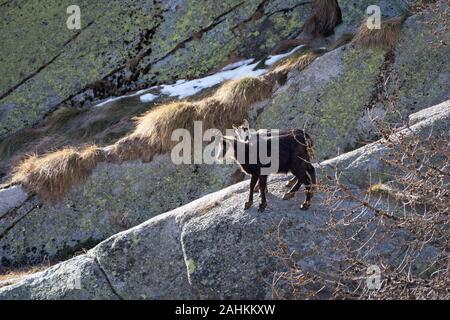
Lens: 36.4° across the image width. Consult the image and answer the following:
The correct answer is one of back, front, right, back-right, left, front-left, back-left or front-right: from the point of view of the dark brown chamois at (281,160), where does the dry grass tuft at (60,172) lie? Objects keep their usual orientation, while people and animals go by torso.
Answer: front-right

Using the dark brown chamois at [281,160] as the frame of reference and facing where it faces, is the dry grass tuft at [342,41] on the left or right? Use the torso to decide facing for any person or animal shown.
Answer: on its right

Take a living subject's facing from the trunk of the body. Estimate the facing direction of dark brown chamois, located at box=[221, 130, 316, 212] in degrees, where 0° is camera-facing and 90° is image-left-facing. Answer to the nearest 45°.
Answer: approximately 90°

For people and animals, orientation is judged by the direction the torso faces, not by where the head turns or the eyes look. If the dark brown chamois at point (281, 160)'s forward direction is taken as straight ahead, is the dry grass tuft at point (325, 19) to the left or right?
on its right

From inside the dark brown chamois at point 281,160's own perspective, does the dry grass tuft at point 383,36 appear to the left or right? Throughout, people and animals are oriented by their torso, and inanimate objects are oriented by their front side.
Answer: on its right

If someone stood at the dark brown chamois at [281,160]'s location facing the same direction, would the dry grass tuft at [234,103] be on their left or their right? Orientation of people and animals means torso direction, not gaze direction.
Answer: on their right

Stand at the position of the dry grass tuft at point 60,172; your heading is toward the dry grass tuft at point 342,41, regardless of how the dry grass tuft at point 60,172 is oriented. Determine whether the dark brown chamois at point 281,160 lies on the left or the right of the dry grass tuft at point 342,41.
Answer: right
